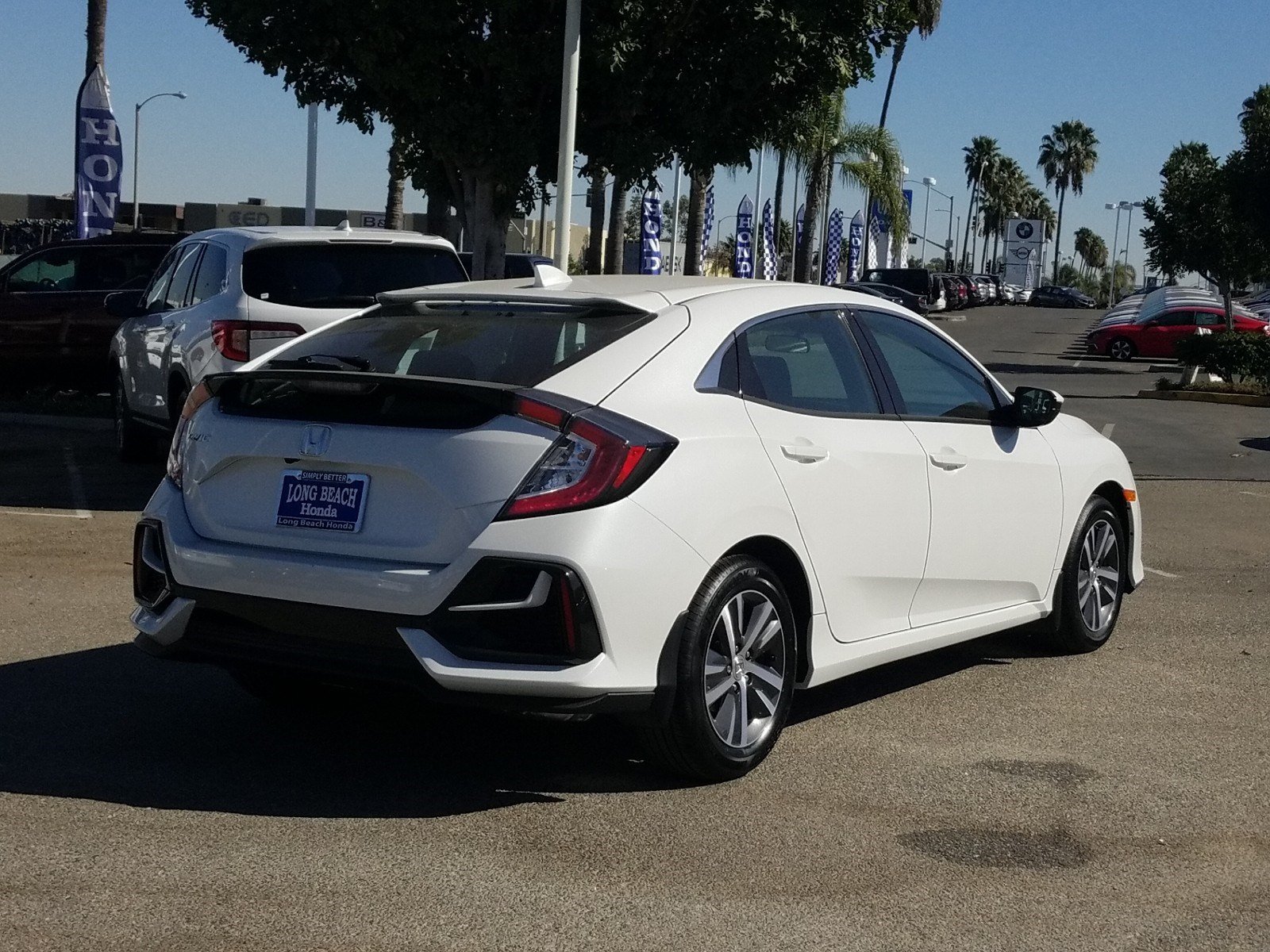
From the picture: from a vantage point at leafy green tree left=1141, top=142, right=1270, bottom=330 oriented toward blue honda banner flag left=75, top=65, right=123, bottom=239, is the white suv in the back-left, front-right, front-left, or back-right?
front-left

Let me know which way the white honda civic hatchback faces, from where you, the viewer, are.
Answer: facing away from the viewer and to the right of the viewer

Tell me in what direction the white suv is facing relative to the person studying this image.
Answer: facing away from the viewer and to the left of the viewer

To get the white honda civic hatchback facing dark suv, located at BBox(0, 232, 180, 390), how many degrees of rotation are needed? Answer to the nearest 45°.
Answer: approximately 90° to its left

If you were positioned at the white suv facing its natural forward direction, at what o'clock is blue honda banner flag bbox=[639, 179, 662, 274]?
The blue honda banner flag is roughly at 2 o'clock from the white suv.

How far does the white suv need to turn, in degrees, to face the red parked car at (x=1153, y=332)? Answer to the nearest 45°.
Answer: approximately 90° to its right

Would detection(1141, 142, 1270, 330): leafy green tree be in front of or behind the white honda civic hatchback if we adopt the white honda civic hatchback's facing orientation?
in front

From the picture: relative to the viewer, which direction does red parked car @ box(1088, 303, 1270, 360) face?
to the viewer's left
